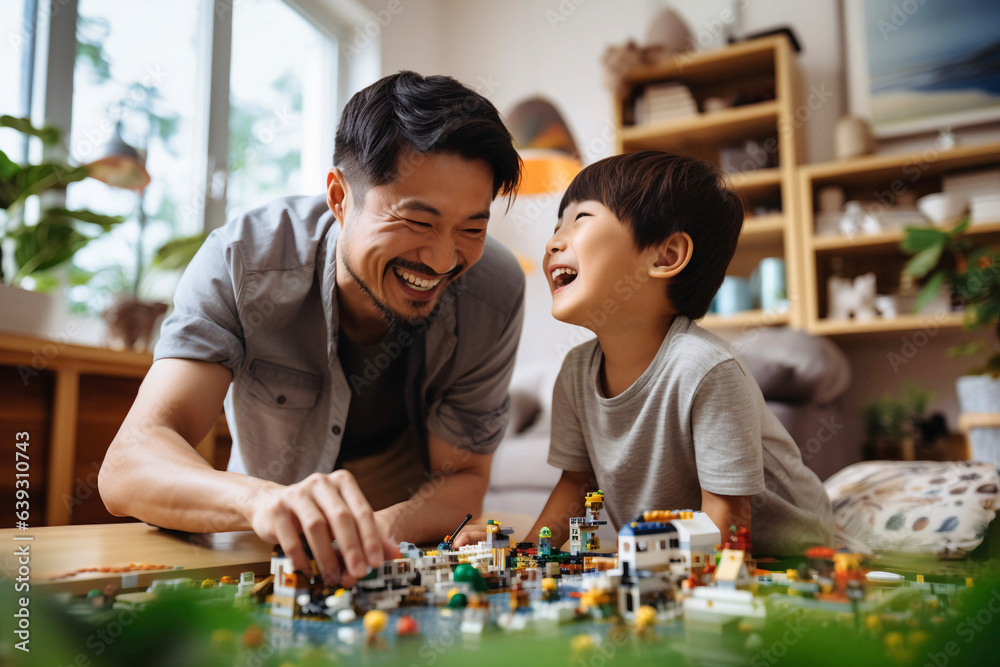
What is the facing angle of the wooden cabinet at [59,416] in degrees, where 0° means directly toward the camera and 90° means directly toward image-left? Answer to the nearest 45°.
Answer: approximately 315°

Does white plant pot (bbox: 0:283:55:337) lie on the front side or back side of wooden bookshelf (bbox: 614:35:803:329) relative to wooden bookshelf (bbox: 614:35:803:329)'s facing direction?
on the front side

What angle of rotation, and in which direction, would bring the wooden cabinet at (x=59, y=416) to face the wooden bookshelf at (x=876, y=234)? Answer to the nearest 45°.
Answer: approximately 45° to its left

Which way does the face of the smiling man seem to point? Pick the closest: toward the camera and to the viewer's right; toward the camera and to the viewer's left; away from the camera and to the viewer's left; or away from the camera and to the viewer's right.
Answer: toward the camera and to the viewer's right
